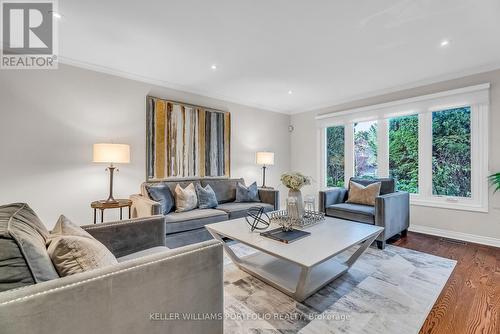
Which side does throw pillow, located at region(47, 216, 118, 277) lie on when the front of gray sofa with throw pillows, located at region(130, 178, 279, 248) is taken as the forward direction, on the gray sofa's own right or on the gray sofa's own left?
on the gray sofa's own right

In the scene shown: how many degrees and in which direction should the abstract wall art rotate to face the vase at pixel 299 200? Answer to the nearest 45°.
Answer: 0° — it already faces it

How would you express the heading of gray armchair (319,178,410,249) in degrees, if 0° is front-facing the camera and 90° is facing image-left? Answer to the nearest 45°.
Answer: approximately 45°

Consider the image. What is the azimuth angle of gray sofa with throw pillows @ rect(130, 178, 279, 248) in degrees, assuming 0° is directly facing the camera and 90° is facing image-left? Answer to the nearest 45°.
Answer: approximately 315°
